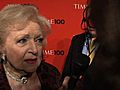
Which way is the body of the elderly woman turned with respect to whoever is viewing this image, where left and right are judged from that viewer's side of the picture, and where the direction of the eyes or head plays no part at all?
facing the viewer and to the right of the viewer

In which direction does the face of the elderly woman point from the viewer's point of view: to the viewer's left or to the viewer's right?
to the viewer's right
